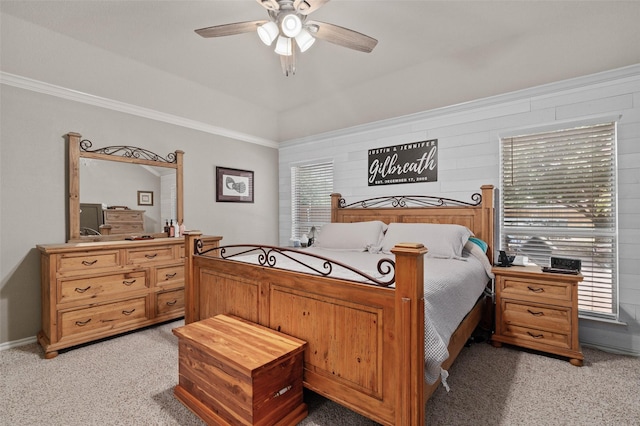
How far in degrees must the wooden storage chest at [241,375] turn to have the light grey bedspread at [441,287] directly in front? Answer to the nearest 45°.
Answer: approximately 135° to its left

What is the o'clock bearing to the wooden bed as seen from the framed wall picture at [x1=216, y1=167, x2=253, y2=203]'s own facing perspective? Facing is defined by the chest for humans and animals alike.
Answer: The wooden bed is roughly at 1 o'clock from the framed wall picture.

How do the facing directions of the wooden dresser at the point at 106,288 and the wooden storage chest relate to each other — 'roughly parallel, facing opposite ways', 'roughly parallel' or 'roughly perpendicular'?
roughly perpendicular

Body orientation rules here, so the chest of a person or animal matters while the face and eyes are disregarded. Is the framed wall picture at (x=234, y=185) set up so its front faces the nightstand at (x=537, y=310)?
yes

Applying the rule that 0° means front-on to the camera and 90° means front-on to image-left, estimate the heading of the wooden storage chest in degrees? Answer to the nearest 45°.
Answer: approximately 45°

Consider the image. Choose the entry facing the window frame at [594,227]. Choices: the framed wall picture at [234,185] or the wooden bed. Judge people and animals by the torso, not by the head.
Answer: the framed wall picture

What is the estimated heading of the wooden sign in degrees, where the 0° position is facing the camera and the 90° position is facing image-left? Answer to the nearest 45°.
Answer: approximately 45°

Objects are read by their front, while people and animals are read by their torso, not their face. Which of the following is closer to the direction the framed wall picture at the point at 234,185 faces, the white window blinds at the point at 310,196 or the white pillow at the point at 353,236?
the white pillow
